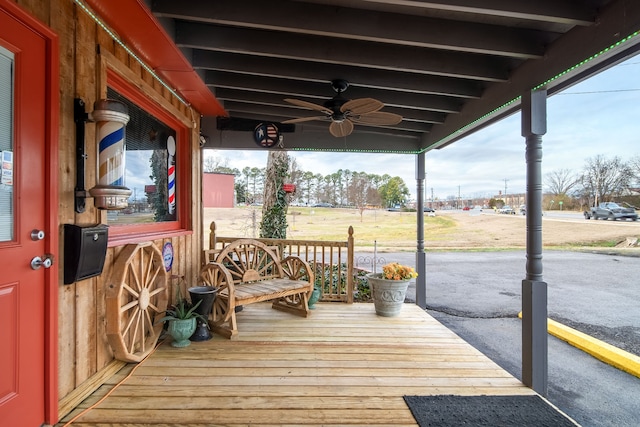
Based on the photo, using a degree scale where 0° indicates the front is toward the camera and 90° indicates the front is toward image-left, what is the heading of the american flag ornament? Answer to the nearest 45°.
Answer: approximately 0°

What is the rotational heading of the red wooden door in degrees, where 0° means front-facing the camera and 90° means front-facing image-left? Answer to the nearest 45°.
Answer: approximately 315°

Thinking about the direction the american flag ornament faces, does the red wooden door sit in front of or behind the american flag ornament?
in front

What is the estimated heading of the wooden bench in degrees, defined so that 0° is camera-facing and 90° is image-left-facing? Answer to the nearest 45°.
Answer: approximately 315°

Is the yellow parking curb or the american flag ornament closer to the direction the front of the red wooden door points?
the yellow parking curb

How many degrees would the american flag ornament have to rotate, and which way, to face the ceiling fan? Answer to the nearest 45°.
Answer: approximately 45° to its left

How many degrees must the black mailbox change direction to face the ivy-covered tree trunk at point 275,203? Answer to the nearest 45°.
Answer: approximately 90° to its left

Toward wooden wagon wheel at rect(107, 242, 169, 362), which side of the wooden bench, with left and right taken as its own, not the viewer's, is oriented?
right

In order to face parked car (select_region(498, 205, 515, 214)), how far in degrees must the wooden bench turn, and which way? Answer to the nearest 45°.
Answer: approximately 90° to its left

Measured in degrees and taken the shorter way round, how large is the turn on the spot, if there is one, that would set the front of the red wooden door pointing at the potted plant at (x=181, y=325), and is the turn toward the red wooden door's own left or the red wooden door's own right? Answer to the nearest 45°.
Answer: approximately 90° to the red wooden door's own left
